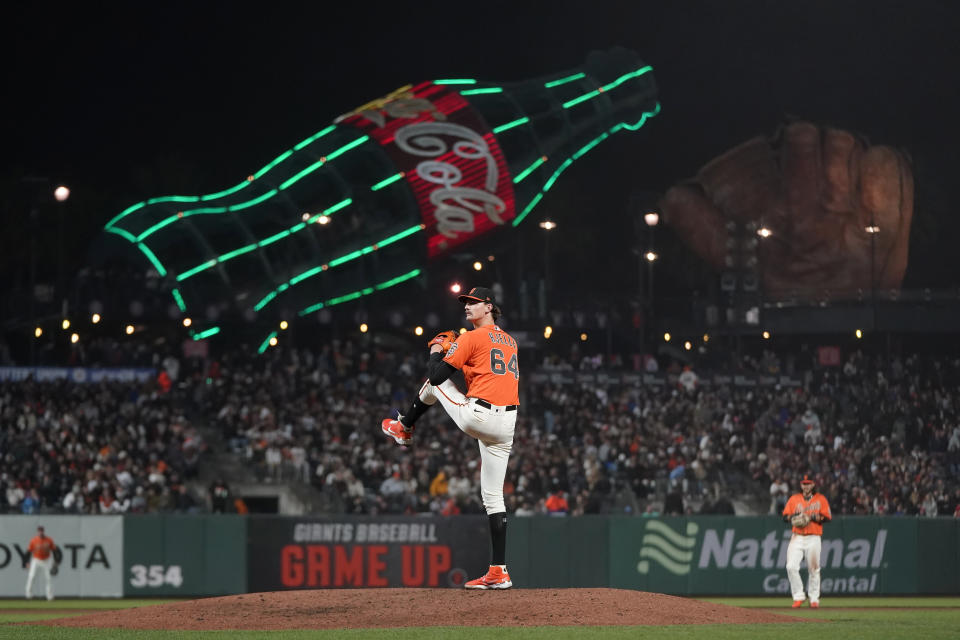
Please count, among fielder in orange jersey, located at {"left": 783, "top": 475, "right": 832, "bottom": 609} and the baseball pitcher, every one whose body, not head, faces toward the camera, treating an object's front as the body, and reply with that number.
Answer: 1

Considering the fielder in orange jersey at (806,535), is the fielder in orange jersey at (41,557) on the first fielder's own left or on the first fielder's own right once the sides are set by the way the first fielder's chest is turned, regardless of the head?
on the first fielder's own right

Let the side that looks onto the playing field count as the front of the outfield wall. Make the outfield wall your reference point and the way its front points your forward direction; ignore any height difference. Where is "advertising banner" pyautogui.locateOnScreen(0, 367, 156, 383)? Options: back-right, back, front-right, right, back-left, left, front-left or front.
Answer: back-right

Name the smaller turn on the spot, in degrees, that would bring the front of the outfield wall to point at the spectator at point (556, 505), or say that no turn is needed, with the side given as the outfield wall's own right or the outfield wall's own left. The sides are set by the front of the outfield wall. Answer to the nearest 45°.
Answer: approximately 135° to the outfield wall's own left

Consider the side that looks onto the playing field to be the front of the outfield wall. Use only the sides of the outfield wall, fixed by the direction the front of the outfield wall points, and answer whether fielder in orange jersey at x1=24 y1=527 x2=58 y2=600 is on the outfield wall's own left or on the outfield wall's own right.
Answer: on the outfield wall's own right

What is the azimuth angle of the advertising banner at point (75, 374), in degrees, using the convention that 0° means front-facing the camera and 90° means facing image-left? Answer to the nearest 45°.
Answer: approximately 0°

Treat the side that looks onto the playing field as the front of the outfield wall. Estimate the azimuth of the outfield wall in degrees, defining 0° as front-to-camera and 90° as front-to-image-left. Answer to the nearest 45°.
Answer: approximately 0°

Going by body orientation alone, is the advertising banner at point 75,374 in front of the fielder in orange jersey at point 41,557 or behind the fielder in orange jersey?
behind

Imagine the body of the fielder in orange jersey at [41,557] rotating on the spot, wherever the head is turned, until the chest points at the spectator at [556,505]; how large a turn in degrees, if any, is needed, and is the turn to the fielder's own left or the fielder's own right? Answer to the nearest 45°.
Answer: approximately 90° to the fielder's own left
